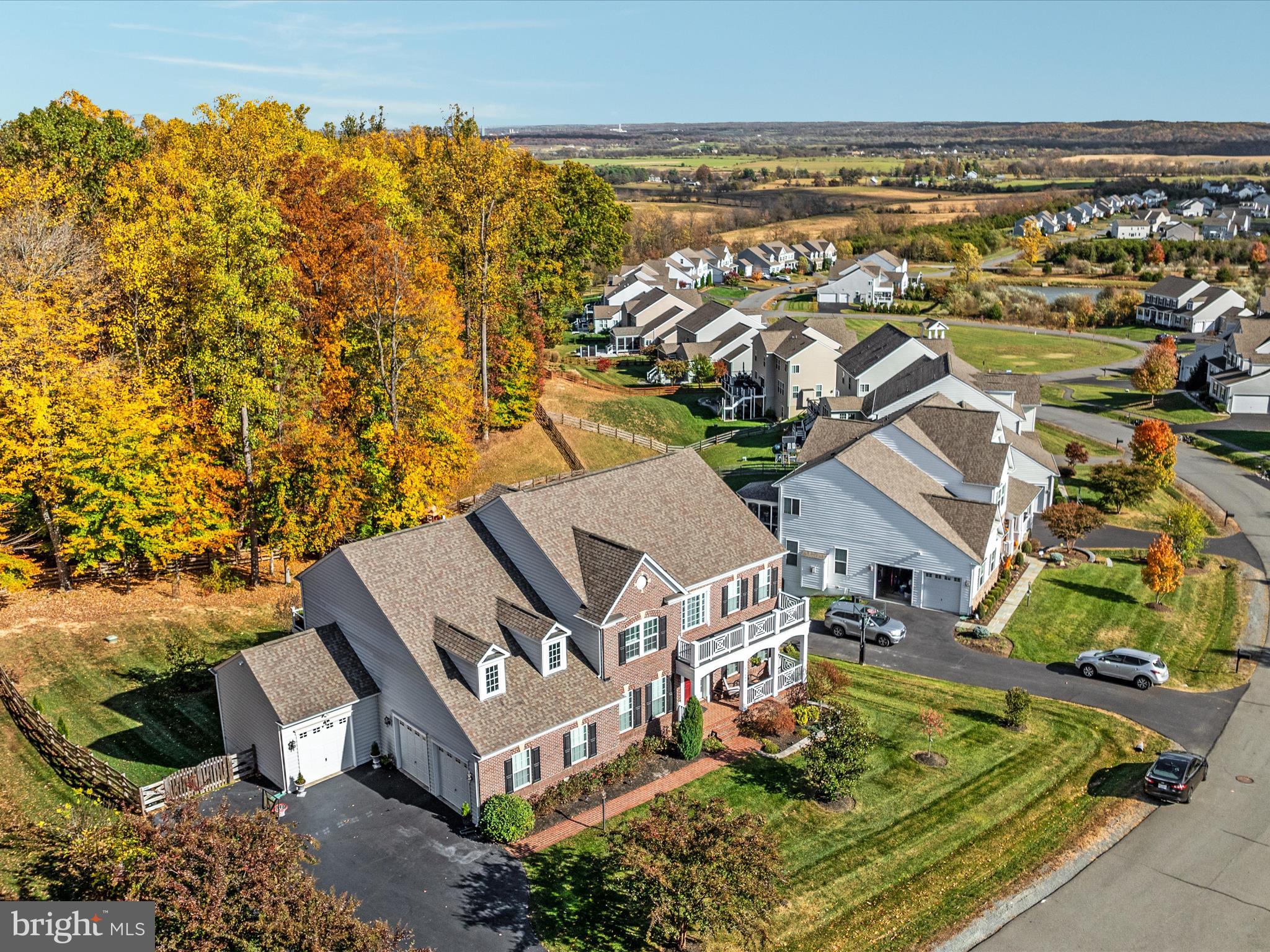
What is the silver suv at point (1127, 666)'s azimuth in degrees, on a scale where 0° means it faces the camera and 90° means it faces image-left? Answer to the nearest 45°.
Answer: approximately 135°

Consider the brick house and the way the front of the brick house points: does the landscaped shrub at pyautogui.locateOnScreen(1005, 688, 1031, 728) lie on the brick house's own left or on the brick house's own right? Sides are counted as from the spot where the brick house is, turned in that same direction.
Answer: on the brick house's own left

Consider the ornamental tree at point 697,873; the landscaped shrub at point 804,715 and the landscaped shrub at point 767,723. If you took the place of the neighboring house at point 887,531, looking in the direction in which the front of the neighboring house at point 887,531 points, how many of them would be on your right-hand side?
3

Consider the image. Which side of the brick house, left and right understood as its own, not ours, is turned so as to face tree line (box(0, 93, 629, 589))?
back

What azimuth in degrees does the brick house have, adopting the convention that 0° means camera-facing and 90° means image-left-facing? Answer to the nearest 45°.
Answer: approximately 315°
